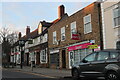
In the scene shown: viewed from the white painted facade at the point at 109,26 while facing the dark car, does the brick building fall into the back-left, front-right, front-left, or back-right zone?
back-right

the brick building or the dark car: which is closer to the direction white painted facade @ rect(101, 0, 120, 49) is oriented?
the dark car

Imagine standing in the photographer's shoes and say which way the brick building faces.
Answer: facing the viewer and to the left of the viewer

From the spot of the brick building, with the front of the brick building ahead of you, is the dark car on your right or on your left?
on your left

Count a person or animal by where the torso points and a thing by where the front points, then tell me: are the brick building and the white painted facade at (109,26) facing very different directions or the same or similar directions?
same or similar directions

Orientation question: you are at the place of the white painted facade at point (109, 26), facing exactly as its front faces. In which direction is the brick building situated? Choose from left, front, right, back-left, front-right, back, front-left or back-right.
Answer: right

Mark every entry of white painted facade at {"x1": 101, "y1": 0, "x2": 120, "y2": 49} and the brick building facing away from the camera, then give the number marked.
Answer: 0

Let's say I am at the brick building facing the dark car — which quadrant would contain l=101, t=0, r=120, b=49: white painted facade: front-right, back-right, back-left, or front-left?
front-left

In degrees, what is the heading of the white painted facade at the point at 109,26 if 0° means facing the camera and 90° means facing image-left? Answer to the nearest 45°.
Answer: approximately 45°

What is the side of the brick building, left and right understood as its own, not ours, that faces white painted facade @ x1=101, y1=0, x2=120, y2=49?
left

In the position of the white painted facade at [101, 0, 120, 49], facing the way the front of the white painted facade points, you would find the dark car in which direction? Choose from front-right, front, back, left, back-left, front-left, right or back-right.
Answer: front-left
